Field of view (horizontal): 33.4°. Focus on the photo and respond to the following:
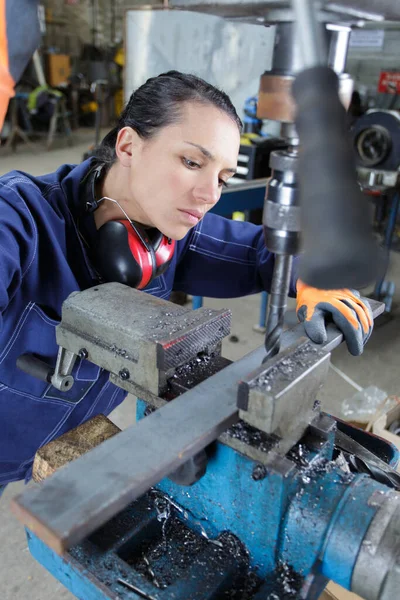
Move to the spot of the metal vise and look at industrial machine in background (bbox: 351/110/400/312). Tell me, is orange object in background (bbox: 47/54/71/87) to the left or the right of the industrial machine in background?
left

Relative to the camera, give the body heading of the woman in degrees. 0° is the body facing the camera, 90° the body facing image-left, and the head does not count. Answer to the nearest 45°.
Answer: approximately 315°

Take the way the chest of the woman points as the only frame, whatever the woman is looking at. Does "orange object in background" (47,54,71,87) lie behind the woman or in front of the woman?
behind
